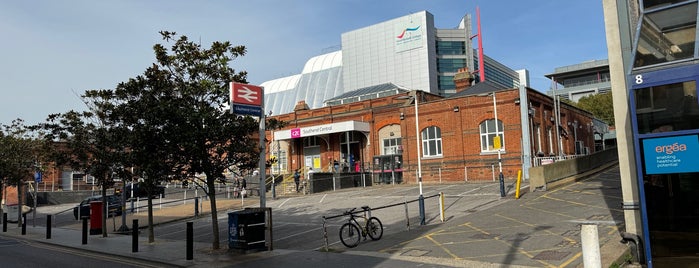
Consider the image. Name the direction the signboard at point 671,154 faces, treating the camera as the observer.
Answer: facing the viewer

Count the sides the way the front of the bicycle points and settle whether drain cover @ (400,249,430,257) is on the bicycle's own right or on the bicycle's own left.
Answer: on the bicycle's own left

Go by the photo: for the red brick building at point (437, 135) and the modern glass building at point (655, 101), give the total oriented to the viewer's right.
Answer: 0

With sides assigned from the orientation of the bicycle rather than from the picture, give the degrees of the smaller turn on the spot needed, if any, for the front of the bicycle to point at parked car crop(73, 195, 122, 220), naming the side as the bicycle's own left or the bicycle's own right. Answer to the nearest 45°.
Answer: approximately 90° to the bicycle's own right

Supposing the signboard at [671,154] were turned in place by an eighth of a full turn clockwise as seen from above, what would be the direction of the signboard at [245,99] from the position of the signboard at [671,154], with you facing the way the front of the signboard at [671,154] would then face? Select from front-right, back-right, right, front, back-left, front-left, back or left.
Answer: front-right

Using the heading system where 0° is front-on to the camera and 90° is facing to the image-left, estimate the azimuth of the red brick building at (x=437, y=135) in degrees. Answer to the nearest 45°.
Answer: approximately 45°

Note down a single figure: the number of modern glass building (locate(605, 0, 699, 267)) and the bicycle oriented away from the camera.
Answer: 0

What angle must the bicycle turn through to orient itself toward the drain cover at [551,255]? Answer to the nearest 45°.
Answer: approximately 90° to its left

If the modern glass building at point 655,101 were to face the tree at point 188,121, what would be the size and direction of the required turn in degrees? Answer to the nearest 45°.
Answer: approximately 90° to its right

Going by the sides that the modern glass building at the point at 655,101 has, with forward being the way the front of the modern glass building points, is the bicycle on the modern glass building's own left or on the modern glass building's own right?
on the modern glass building's own right

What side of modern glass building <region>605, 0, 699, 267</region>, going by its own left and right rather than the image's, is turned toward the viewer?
front
